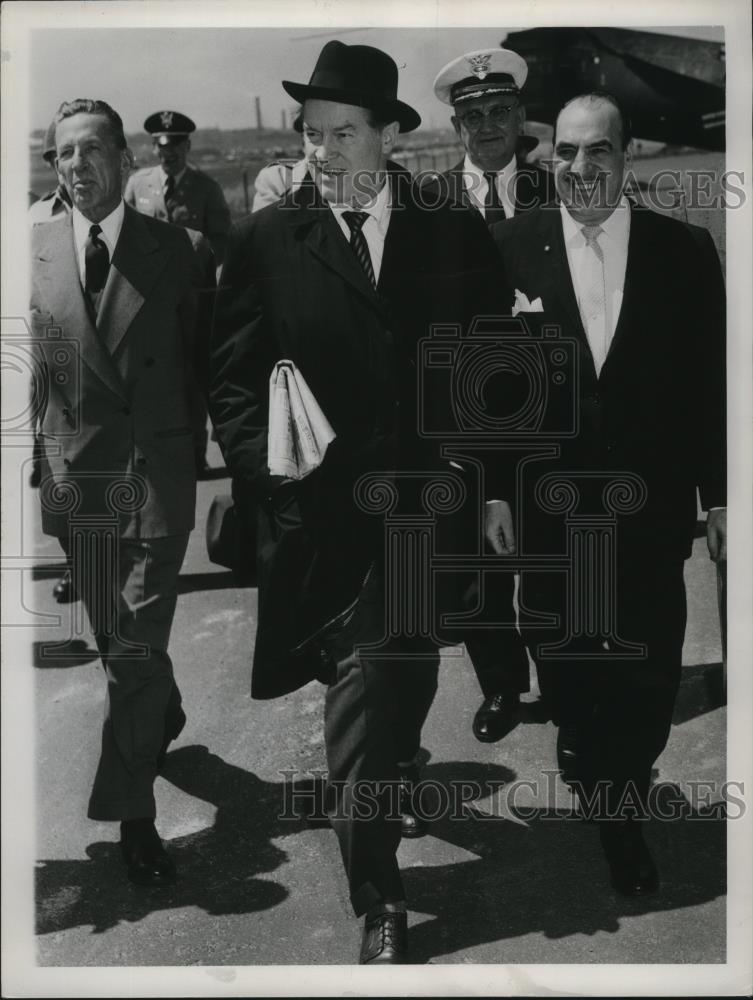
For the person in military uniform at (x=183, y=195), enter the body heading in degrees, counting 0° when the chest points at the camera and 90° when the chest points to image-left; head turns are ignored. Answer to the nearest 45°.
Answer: approximately 0°

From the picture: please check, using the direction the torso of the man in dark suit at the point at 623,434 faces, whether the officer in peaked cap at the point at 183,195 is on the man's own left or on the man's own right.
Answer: on the man's own right

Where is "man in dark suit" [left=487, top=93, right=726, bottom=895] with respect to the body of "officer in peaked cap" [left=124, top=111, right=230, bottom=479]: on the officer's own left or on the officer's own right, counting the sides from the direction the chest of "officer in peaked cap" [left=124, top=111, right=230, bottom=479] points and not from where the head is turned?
on the officer's own left

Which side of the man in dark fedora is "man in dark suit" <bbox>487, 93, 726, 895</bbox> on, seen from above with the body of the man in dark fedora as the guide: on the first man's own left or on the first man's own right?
on the first man's own left

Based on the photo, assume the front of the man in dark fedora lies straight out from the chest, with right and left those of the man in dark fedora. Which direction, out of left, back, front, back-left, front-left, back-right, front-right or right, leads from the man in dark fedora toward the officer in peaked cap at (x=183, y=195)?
back-right

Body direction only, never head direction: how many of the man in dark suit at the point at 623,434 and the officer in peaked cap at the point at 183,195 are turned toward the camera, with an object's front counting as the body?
2

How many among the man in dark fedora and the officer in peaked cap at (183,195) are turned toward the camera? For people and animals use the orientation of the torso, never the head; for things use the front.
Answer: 2
